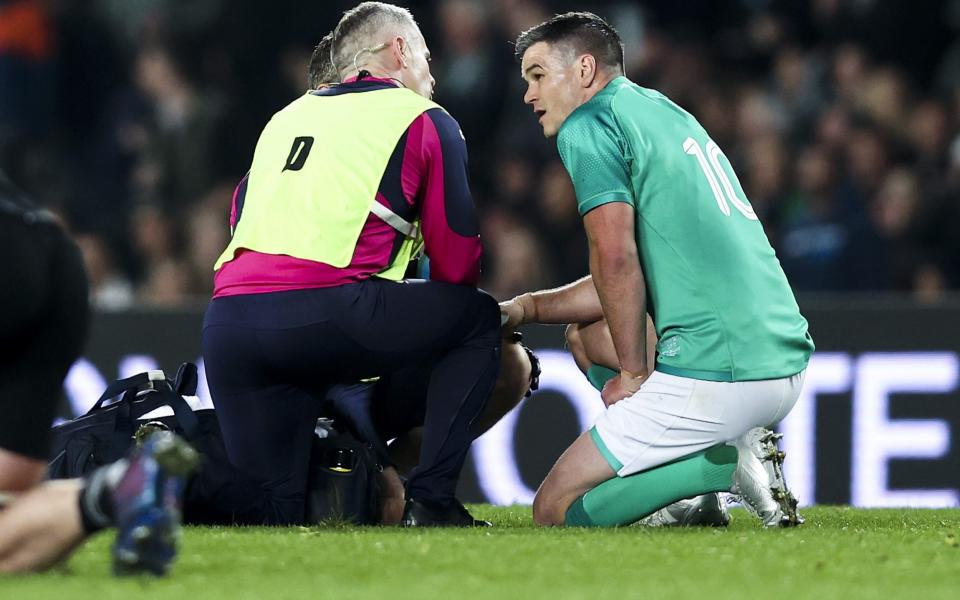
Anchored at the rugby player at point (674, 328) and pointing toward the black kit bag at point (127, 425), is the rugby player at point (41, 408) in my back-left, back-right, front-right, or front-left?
front-left

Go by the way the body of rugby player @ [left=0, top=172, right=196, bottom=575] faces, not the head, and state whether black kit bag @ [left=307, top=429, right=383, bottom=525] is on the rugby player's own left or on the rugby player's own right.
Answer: on the rugby player's own right

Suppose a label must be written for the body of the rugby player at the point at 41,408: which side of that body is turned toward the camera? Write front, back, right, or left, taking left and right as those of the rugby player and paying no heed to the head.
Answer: left

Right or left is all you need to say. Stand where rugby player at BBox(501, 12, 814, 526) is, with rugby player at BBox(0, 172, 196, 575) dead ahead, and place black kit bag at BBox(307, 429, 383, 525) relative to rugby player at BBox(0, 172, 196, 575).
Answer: right

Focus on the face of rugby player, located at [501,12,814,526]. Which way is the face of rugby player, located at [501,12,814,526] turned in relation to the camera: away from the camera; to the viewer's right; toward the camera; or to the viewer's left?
to the viewer's left
